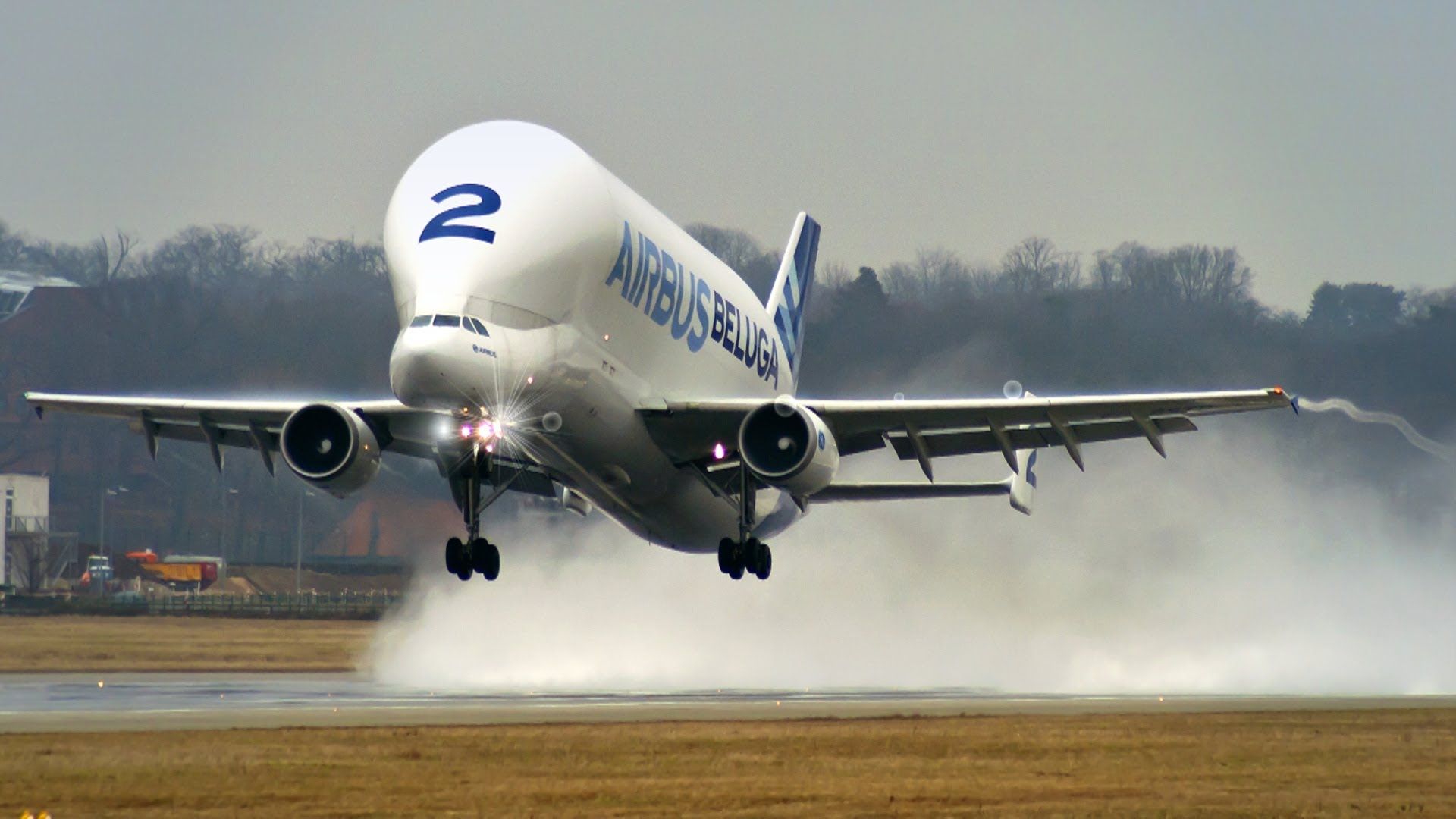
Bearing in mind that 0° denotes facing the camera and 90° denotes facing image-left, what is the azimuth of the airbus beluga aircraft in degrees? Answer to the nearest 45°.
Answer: approximately 0°
